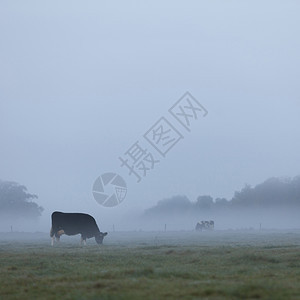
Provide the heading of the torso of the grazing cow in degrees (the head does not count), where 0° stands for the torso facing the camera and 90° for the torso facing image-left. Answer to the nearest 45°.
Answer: approximately 270°
